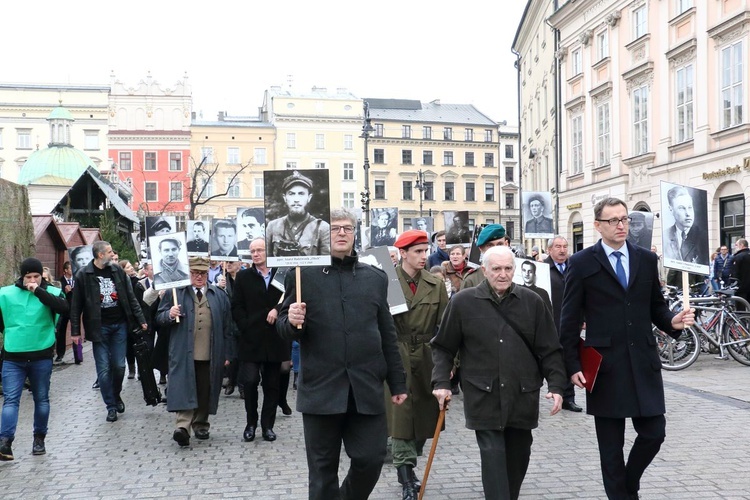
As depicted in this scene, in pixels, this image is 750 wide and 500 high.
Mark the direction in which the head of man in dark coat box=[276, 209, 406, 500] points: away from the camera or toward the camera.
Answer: toward the camera

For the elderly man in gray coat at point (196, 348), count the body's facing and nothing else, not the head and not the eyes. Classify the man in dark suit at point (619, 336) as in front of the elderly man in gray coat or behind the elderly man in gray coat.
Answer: in front

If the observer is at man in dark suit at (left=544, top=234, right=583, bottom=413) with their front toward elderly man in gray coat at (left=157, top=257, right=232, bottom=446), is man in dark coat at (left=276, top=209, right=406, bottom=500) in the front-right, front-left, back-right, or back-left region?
front-left

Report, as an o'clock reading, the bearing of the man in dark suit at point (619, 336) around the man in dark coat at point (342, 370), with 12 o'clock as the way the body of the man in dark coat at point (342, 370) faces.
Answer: the man in dark suit at point (619, 336) is roughly at 9 o'clock from the man in dark coat at point (342, 370).

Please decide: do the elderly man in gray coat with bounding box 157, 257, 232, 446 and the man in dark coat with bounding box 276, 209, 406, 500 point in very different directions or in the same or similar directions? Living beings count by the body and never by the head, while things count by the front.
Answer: same or similar directions

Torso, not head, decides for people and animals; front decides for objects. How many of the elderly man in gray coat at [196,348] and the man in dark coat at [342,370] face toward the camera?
2

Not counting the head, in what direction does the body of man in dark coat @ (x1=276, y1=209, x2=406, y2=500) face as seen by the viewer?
toward the camera

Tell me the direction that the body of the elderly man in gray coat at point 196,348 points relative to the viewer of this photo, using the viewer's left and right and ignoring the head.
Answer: facing the viewer

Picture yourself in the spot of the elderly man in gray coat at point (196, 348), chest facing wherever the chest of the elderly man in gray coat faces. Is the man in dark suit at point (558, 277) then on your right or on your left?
on your left
